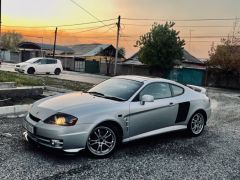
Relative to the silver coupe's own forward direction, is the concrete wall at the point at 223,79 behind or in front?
behind

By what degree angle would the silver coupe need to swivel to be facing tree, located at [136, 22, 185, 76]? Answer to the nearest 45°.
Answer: approximately 135° to its right

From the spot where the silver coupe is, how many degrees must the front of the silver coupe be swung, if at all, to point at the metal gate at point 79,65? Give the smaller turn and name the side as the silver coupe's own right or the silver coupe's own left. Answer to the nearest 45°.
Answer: approximately 135° to the silver coupe's own right

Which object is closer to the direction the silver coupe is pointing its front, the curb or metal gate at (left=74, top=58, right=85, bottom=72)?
the curb

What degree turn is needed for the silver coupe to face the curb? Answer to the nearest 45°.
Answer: approximately 90° to its right

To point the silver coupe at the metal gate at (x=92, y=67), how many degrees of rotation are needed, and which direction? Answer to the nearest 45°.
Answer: approximately 135° to its right

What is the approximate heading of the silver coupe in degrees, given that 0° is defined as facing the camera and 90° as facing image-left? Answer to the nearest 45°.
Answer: approximately 45°

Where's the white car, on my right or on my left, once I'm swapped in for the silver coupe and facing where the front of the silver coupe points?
on my right

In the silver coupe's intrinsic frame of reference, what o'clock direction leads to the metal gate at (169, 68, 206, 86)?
The metal gate is roughly at 5 o'clock from the silver coupe.

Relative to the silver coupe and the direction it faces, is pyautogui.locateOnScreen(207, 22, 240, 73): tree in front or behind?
behind

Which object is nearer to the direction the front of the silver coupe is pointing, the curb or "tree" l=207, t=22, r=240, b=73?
the curb

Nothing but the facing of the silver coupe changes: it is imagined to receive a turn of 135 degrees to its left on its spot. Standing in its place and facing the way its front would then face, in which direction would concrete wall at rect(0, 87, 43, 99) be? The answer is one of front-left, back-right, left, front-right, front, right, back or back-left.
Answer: back-left
